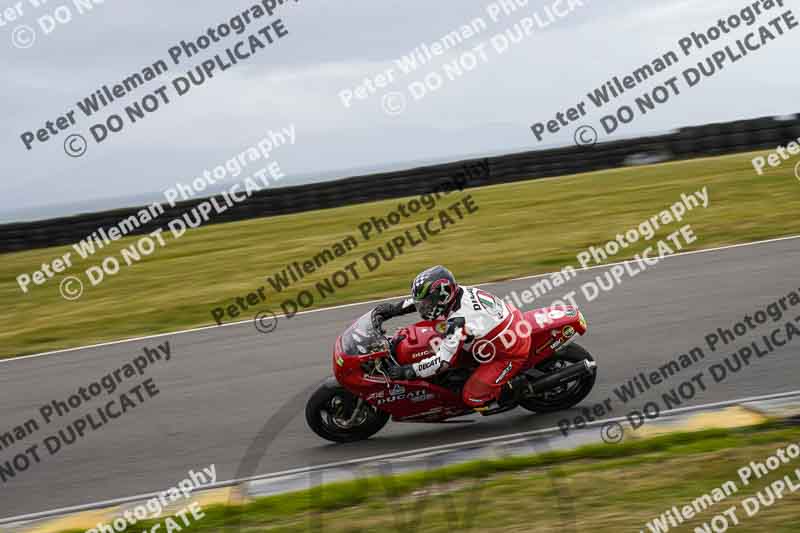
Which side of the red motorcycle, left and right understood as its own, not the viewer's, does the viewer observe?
left

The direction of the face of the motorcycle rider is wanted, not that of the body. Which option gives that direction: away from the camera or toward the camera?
toward the camera

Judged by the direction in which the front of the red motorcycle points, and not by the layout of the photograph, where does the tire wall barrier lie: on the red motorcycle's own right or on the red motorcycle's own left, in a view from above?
on the red motorcycle's own right
